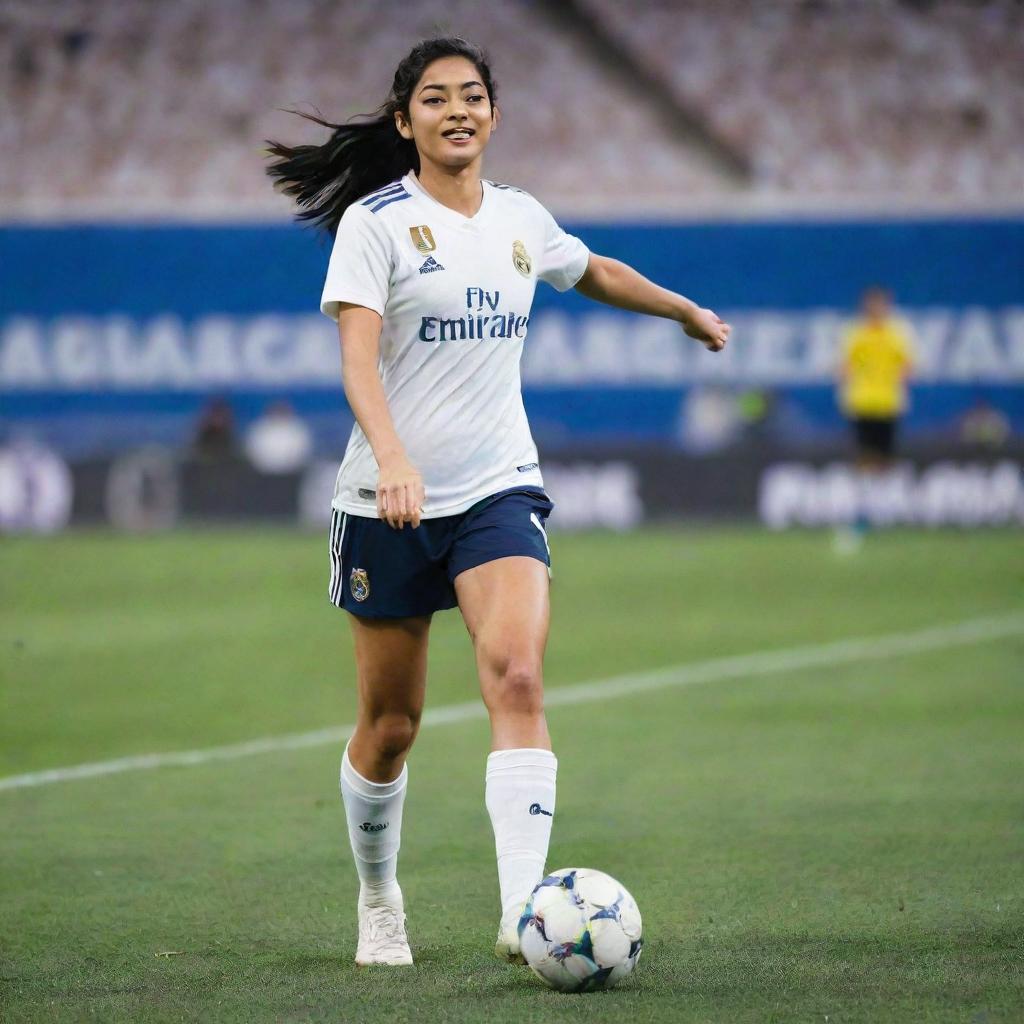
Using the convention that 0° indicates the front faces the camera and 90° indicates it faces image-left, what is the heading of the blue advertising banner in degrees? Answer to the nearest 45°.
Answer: approximately 0°

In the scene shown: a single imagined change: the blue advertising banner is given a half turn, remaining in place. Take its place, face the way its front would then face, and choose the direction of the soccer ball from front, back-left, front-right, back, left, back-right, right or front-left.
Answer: back

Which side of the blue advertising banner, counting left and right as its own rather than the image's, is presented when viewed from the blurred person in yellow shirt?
front

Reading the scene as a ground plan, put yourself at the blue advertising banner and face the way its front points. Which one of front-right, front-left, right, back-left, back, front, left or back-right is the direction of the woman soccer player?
front
